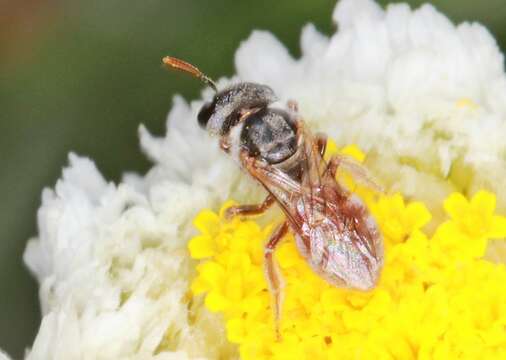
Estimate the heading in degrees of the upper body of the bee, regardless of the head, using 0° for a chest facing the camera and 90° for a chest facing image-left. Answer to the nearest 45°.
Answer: approximately 135°
